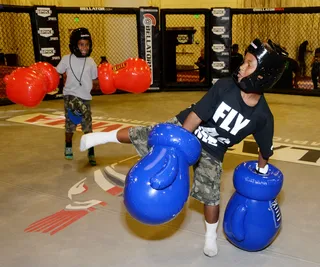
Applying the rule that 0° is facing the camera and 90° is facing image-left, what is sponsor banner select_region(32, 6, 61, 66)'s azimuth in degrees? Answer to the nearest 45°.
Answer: approximately 0°

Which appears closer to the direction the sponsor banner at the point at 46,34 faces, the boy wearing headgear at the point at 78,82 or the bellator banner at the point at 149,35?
the boy wearing headgear

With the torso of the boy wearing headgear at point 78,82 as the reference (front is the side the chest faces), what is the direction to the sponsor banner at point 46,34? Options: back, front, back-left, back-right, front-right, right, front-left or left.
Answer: back

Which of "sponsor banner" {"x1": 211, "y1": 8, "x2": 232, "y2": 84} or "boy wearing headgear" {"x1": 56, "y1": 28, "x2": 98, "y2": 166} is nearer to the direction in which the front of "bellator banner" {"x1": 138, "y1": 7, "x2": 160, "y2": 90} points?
the boy wearing headgear

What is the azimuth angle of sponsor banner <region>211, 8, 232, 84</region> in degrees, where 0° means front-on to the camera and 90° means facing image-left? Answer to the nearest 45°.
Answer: approximately 0°

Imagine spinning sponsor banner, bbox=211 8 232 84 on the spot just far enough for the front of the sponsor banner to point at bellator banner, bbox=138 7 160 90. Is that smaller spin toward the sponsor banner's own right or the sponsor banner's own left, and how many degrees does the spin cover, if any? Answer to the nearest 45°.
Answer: approximately 90° to the sponsor banner's own right

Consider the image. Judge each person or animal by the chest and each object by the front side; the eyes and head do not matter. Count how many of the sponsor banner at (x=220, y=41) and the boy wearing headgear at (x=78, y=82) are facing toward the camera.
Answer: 2

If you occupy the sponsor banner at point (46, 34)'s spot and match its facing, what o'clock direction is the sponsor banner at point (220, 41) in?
the sponsor banner at point (220, 41) is roughly at 9 o'clock from the sponsor banner at point (46, 34).

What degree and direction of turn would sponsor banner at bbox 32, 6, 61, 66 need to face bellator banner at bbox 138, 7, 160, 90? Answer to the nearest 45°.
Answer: approximately 90° to its left

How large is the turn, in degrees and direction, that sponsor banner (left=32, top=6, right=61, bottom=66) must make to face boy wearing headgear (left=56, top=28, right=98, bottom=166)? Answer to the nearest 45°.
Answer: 0° — it already faces them
